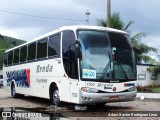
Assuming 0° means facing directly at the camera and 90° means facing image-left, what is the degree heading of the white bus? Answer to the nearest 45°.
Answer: approximately 315°

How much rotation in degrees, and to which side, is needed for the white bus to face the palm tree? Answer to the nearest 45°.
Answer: approximately 135° to its left
